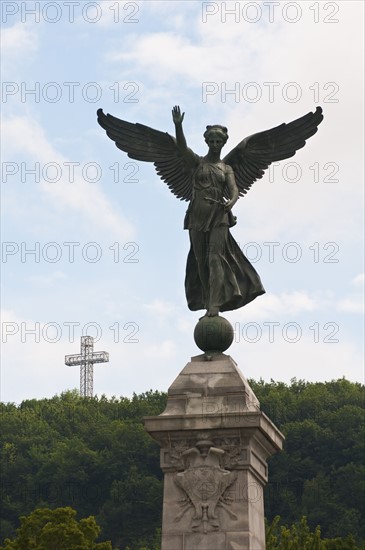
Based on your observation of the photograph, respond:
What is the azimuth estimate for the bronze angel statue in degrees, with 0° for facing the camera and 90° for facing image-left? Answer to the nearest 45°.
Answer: approximately 0°
